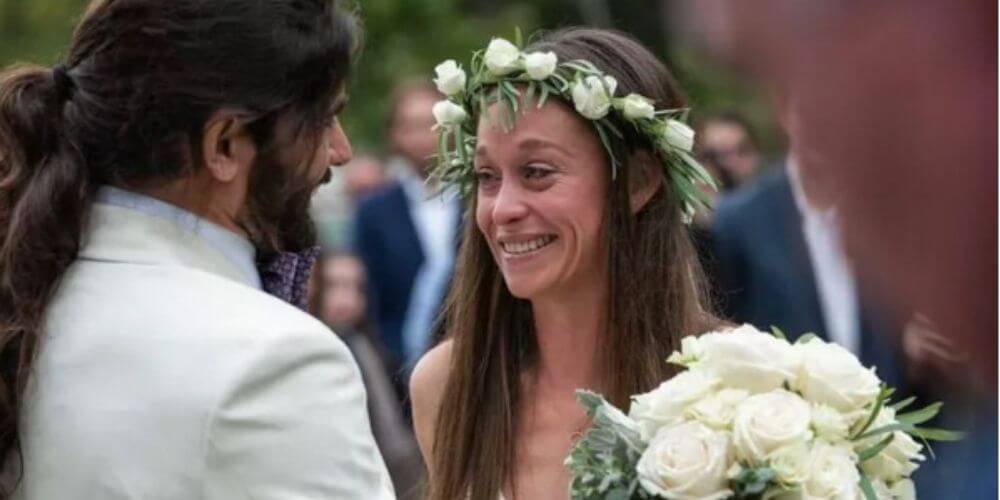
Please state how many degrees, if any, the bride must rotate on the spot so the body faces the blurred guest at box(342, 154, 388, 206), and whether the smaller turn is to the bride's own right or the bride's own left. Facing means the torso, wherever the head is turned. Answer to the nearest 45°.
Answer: approximately 135° to the bride's own right

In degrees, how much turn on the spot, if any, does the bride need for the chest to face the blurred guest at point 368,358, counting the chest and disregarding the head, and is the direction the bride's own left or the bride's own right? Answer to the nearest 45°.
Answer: approximately 135° to the bride's own right

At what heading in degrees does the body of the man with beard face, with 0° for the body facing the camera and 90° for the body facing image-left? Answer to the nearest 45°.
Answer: approximately 225°

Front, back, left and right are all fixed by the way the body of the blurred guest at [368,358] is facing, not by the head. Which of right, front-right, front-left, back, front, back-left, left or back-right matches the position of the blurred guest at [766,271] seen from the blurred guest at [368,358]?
front-left

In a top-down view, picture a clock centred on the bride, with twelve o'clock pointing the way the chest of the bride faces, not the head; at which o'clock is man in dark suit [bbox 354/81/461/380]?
The man in dark suit is roughly at 4 o'clock from the bride.

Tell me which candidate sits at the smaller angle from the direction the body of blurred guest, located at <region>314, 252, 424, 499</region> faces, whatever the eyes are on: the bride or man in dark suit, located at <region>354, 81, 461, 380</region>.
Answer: the bride

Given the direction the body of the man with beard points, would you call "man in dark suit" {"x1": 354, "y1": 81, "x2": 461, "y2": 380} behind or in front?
in front

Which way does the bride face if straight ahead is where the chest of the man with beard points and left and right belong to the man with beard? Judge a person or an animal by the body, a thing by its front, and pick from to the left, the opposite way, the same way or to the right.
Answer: the opposite way

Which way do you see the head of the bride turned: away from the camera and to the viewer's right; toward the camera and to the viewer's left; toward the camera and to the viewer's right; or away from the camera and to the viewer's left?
toward the camera and to the viewer's left

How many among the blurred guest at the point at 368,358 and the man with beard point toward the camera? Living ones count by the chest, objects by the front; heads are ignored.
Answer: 1

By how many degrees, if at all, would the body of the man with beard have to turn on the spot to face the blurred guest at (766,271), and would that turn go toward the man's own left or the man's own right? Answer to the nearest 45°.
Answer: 0° — they already face them

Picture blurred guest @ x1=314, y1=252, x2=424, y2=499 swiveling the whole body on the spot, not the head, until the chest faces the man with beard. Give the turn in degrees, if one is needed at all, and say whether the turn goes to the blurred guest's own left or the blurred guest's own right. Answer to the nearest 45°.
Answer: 0° — they already face them

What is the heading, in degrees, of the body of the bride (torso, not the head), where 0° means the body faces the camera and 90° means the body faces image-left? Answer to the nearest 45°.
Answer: approximately 45°

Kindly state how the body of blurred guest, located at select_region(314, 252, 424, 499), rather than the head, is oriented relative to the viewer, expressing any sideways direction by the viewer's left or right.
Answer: facing the viewer
